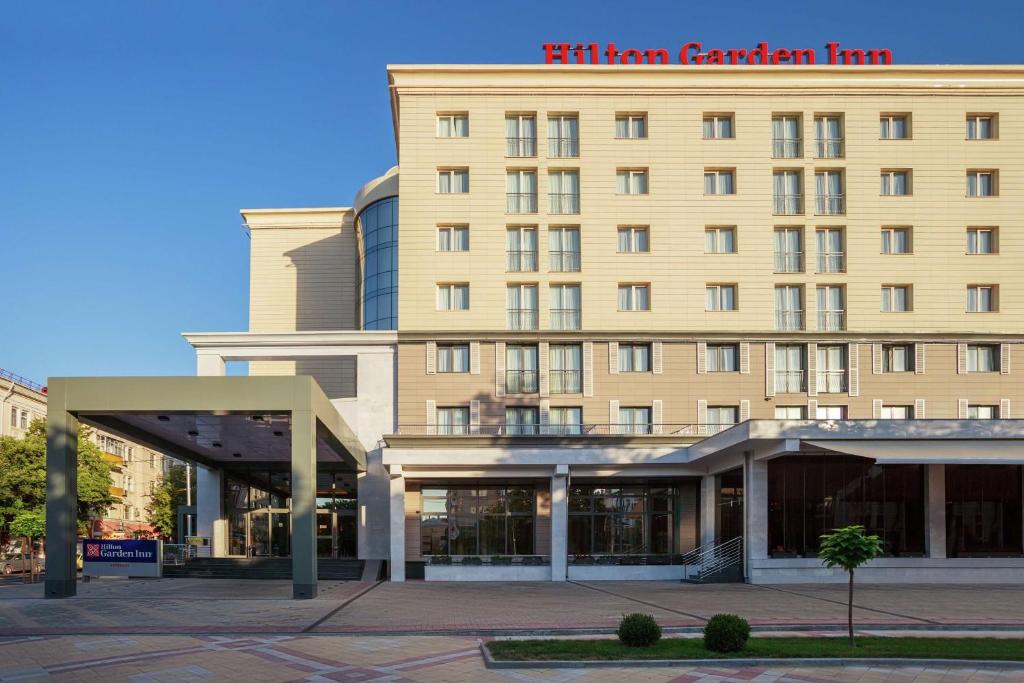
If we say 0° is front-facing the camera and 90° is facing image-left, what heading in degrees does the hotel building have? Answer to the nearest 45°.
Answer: approximately 0°

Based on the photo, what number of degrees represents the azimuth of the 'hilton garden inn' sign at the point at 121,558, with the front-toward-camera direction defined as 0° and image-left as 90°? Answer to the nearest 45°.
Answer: approximately 0°

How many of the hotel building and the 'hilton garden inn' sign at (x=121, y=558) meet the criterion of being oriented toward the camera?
2

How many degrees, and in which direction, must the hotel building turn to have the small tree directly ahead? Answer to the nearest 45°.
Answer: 0° — it already faces it

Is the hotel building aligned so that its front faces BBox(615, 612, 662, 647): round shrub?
yes
